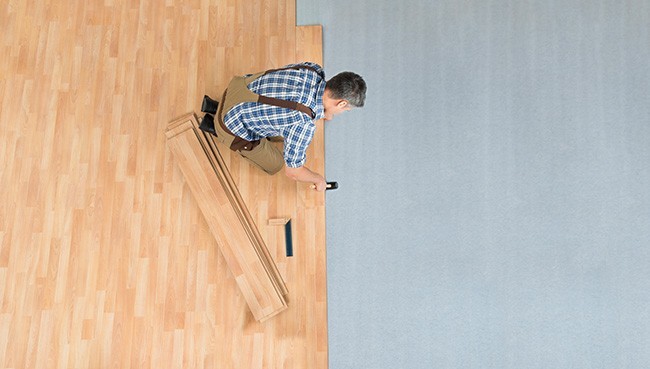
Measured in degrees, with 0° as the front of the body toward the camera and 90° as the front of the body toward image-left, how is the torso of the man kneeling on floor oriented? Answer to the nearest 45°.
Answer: approximately 270°
